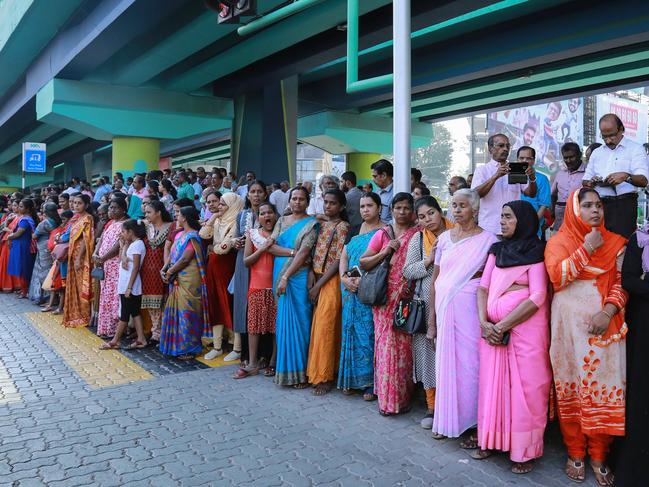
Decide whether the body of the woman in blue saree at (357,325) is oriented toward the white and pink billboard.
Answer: no

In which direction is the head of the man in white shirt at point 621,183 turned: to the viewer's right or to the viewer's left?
to the viewer's left

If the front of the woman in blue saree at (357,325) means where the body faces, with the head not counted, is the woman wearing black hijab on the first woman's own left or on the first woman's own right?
on the first woman's own left

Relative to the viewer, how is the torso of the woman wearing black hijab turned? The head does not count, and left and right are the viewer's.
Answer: facing the viewer and to the left of the viewer

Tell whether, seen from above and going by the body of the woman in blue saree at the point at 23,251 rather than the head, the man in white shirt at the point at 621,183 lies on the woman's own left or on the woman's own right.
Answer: on the woman's own left

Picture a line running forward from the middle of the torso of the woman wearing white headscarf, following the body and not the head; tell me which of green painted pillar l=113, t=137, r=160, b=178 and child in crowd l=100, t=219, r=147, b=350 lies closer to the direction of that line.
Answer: the child in crowd

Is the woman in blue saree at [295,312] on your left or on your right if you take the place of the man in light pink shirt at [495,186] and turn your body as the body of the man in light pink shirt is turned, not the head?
on your right

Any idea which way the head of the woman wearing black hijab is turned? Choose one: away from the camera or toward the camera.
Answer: toward the camera
